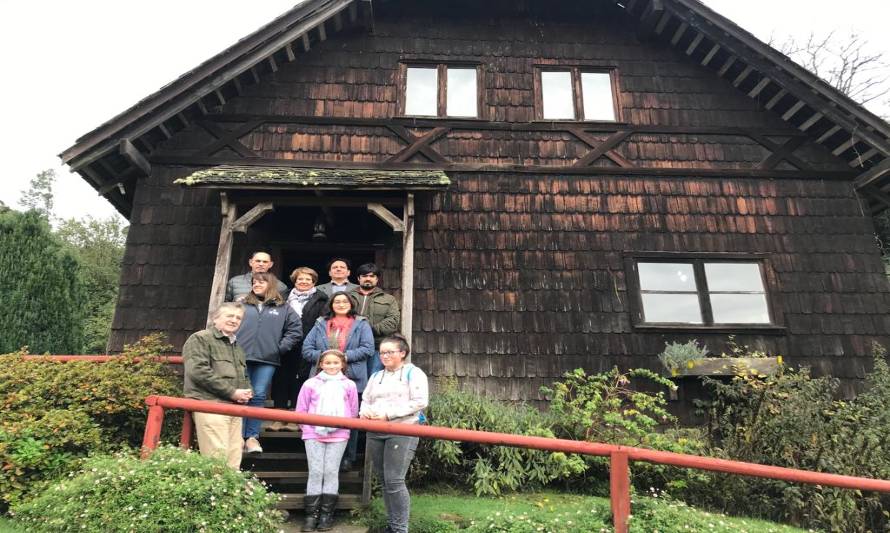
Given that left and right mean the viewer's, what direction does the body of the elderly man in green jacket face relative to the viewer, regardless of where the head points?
facing the viewer and to the right of the viewer

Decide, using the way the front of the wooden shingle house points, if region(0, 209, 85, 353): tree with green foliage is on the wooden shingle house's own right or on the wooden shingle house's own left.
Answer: on the wooden shingle house's own right

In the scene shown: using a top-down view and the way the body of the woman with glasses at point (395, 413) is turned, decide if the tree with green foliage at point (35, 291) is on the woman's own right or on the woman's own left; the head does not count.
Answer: on the woman's own right

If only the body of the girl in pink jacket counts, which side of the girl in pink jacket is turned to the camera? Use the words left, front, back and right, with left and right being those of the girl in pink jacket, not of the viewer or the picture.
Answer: front

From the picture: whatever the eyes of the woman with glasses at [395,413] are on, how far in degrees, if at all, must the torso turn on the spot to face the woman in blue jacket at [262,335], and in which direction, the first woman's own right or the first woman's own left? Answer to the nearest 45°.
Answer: approximately 90° to the first woman's own right

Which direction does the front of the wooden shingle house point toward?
toward the camera

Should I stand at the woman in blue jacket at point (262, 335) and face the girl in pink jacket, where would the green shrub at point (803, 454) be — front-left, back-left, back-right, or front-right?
front-left

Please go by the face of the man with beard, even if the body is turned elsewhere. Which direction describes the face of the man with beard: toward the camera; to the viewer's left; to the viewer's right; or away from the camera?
toward the camera

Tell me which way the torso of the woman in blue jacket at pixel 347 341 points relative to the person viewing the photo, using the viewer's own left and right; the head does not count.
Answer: facing the viewer

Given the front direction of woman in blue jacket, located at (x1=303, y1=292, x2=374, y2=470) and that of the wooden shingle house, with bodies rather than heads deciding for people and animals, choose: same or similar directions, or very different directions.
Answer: same or similar directions

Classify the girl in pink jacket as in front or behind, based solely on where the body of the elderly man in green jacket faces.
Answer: in front

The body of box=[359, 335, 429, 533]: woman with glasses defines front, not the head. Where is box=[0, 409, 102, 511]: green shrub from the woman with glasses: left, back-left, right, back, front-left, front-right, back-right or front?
front-right
